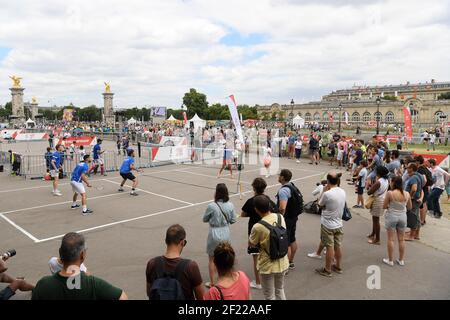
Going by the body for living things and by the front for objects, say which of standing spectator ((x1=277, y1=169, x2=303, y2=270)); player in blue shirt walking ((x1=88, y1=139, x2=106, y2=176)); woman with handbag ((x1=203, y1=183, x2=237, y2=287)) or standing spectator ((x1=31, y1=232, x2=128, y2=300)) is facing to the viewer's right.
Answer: the player in blue shirt walking

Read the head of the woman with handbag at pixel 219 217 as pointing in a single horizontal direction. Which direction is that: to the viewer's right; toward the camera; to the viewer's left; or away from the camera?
away from the camera

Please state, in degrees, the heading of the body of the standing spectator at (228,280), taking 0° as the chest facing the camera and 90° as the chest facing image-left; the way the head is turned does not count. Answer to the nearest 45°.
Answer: approximately 180°

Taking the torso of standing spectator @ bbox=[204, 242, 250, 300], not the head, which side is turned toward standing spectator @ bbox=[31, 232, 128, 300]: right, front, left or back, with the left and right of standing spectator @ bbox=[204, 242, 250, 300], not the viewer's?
left

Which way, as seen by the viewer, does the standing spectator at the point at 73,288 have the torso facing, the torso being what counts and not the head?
away from the camera

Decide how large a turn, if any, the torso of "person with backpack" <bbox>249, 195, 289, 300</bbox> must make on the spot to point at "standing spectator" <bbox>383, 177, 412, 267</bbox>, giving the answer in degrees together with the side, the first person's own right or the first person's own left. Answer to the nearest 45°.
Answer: approximately 90° to the first person's own right

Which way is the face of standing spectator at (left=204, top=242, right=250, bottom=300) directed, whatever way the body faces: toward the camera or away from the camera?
away from the camera

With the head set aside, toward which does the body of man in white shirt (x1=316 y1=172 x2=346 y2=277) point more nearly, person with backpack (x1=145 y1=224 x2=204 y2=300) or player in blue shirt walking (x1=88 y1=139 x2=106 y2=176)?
the player in blue shirt walking

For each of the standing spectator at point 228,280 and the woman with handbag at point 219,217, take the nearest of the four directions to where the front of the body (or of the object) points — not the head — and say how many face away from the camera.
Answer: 2

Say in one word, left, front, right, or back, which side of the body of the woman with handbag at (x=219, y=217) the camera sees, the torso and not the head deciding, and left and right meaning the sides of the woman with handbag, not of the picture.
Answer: back

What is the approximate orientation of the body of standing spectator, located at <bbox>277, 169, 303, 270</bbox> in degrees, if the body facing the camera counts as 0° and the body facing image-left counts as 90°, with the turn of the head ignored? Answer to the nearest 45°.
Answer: approximately 135°
